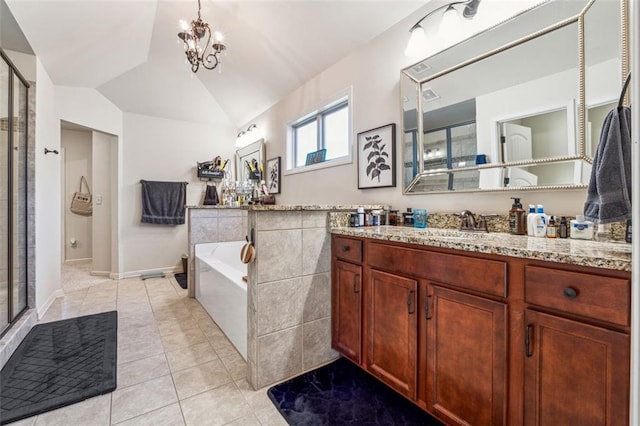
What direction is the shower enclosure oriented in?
to the viewer's right

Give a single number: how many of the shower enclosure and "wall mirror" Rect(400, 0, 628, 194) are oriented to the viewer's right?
1

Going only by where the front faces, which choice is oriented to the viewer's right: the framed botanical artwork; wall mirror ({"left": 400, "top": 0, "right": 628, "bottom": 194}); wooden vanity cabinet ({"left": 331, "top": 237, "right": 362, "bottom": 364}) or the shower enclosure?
the shower enclosure

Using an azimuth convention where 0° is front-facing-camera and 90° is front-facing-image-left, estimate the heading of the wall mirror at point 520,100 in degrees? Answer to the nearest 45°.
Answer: approximately 45°

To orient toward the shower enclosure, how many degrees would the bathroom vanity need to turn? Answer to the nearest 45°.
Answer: approximately 45° to its right

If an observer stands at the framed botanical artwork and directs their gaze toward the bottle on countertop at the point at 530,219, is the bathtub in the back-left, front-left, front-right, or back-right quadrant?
back-right

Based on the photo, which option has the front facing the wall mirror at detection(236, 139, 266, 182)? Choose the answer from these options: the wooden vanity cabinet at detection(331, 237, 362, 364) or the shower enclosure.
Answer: the shower enclosure

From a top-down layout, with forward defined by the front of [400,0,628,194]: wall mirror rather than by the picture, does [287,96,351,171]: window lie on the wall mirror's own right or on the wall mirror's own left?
on the wall mirror's own right

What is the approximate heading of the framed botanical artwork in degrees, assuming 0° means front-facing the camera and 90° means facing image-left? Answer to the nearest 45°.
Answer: approximately 45°
